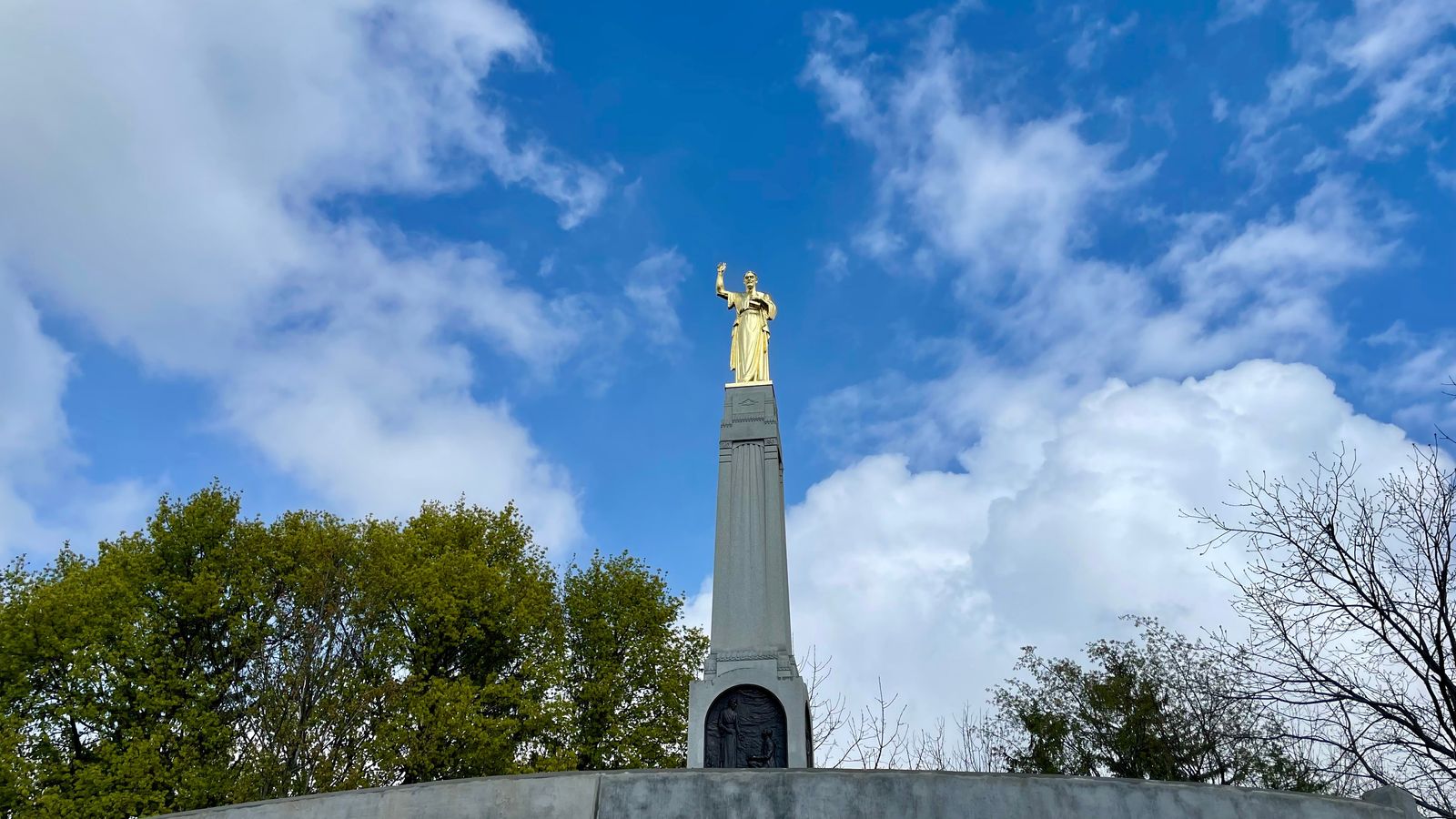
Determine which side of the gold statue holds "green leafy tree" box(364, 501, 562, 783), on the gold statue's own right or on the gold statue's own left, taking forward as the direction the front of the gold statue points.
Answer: on the gold statue's own right

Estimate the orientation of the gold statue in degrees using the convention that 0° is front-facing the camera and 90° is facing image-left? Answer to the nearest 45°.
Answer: approximately 0°

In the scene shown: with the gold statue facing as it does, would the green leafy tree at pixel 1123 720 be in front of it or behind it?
behind

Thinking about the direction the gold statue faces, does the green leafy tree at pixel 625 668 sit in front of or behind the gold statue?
behind

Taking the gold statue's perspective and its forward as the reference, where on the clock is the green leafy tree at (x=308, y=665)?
The green leafy tree is roughly at 4 o'clock from the gold statue.

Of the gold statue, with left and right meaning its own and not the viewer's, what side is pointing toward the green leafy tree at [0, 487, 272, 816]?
right
